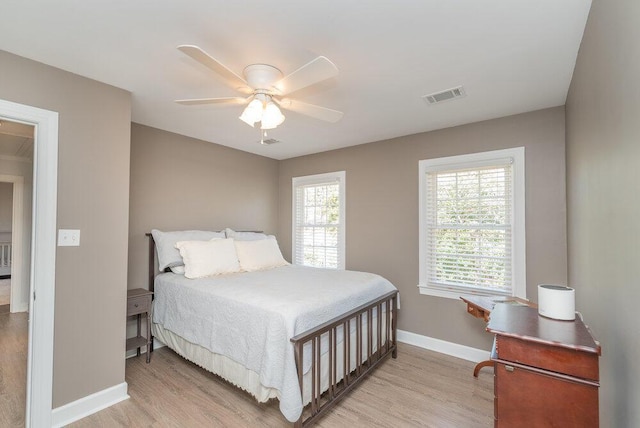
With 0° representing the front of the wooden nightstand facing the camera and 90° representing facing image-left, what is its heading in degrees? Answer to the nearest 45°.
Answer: approximately 315°

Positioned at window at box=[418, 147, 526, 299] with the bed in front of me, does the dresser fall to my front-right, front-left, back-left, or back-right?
front-left

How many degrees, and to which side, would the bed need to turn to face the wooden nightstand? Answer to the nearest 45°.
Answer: approximately 180°

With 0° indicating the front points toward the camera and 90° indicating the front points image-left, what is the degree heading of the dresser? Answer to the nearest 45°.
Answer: approximately 90°

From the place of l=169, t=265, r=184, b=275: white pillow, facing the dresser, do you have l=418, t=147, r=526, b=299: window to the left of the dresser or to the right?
left

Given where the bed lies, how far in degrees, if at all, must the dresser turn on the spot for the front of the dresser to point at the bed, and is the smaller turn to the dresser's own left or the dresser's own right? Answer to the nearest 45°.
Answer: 0° — it already faces it

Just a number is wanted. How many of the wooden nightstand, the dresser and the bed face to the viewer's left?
1

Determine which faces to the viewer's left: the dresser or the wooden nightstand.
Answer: the dresser

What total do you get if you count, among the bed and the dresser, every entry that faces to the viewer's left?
1

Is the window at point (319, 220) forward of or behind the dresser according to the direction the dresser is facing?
forward

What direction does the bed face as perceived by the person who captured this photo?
facing the viewer and to the right of the viewer
